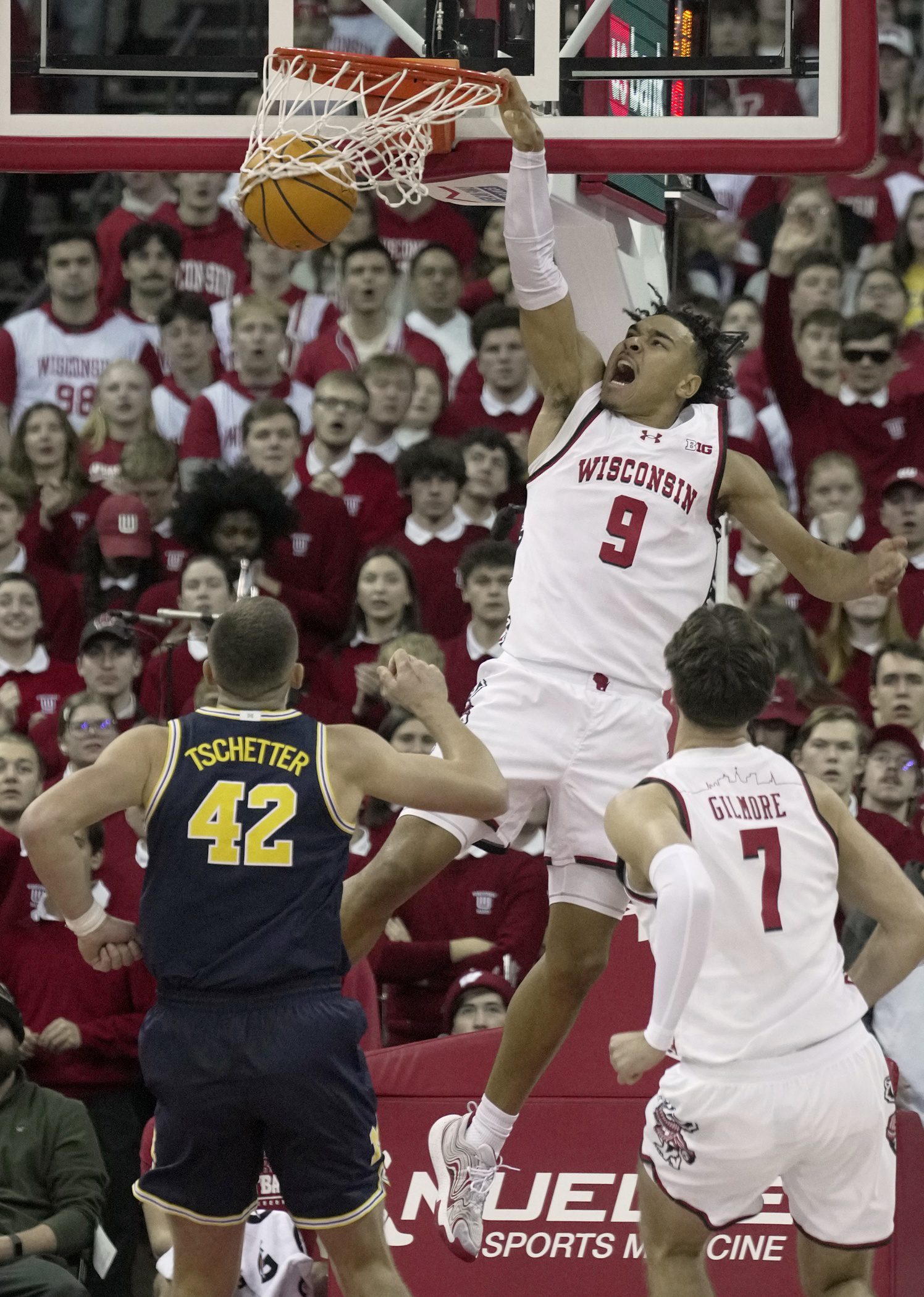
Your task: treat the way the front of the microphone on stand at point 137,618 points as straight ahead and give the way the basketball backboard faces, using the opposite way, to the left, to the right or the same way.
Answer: to the left

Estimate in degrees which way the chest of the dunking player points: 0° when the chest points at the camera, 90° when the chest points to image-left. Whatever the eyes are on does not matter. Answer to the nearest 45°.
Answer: approximately 0°

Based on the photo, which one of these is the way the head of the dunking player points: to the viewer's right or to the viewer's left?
to the viewer's left

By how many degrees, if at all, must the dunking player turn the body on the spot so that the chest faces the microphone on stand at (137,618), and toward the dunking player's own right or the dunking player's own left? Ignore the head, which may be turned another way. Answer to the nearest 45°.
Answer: approximately 135° to the dunking player's own right

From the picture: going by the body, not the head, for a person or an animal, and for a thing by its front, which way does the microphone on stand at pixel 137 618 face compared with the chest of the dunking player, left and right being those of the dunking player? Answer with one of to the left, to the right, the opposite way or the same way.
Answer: to the right

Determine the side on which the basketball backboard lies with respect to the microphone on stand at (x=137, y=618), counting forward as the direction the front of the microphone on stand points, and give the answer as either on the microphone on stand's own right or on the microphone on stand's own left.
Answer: on the microphone on stand's own left

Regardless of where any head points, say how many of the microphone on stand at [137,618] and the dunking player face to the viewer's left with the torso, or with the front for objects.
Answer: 1

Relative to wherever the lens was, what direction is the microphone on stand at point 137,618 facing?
facing to the left of the viewer

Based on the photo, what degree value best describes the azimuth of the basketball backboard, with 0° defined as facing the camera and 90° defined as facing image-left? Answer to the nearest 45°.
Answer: approximately 0°
